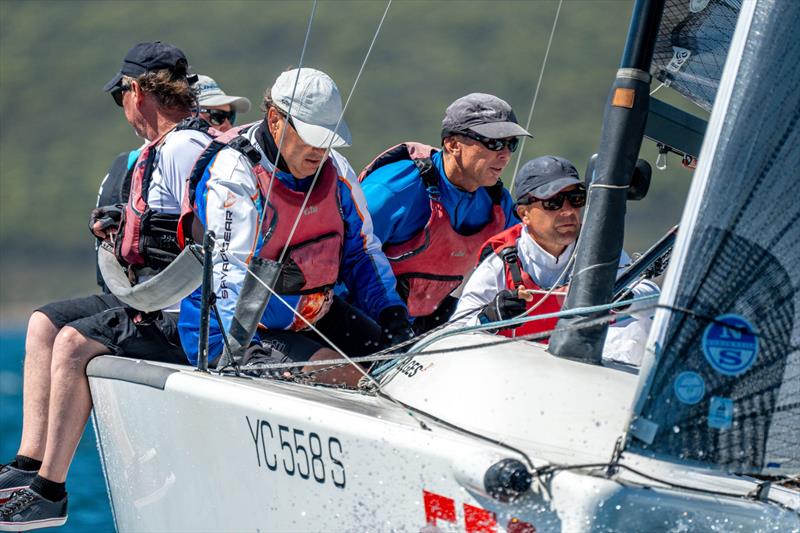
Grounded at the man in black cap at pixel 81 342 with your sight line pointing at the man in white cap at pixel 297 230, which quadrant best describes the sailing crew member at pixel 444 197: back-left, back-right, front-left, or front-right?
front-left

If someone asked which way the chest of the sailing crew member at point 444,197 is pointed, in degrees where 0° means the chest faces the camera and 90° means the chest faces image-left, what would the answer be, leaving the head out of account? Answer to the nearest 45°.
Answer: approximately 315°

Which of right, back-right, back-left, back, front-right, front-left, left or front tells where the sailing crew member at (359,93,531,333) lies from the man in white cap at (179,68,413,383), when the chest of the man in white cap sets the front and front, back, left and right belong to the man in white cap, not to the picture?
left

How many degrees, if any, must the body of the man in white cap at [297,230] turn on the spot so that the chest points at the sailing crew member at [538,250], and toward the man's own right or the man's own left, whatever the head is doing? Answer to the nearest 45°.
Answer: approximately 45° to the man's own left

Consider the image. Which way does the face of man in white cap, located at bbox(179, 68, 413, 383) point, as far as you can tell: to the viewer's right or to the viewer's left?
to the viewer's right

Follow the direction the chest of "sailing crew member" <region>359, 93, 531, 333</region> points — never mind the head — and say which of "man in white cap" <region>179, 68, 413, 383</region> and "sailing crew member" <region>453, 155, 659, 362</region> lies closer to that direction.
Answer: the sailing crew member

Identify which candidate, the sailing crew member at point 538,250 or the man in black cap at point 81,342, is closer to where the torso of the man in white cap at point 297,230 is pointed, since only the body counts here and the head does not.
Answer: the sailing crew member

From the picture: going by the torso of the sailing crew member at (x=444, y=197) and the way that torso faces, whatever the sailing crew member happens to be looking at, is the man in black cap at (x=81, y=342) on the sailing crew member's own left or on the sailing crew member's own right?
on the sailing crew member's own right

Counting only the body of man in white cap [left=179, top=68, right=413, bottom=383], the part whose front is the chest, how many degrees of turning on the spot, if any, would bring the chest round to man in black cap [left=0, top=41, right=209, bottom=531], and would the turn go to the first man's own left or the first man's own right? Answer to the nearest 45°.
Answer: approximately 180°

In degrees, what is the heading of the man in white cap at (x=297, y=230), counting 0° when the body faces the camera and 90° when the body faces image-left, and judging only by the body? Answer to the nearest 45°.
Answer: approximately 315°

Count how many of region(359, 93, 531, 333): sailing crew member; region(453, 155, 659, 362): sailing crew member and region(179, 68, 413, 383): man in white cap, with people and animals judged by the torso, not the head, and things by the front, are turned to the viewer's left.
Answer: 0

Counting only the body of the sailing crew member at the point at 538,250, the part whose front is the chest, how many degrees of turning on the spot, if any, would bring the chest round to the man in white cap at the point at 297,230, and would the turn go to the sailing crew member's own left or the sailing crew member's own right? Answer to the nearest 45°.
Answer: approximately 135° to the sailing crew member's own right

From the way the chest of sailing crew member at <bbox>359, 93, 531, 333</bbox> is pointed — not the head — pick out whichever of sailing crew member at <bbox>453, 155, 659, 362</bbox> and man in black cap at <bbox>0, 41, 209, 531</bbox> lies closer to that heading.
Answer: the sailing crew member

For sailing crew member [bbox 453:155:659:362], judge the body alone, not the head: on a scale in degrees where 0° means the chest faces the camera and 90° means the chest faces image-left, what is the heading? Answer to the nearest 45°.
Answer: approximately 315°
